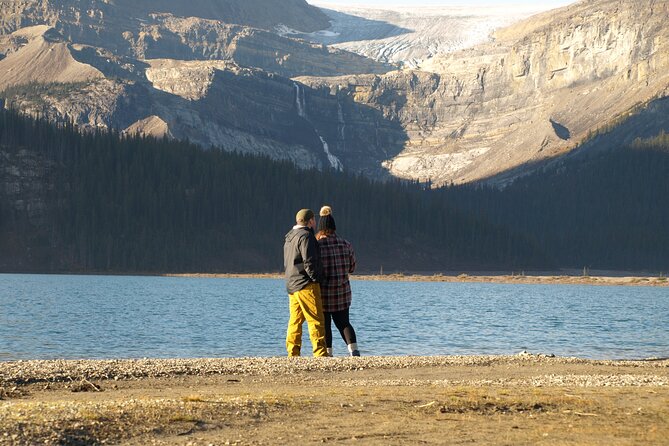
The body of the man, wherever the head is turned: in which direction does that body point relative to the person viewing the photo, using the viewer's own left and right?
facing away from the viewer and to the right of the viewer

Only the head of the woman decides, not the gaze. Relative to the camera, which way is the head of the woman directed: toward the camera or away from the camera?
away from the camera

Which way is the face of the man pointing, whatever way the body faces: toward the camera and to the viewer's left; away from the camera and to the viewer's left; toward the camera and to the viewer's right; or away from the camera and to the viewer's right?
away from the camera and to the viewer's right
